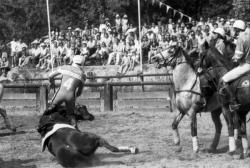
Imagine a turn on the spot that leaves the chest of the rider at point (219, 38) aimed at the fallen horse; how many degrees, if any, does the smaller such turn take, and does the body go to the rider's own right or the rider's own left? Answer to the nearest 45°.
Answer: approximately 45° to the rider's own left

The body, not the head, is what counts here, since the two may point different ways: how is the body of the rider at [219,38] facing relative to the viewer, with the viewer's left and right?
facing to the left of the viewer

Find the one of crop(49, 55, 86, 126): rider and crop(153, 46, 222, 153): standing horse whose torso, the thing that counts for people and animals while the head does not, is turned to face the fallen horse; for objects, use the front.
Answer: the standing horse

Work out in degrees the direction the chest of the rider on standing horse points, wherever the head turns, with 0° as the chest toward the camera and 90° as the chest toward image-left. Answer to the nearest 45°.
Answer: approximately 90°

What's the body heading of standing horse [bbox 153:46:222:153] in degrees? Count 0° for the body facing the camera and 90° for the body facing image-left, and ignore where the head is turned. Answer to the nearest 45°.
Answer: approximately 45°

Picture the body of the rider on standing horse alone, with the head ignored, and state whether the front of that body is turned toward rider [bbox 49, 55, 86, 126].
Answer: yes

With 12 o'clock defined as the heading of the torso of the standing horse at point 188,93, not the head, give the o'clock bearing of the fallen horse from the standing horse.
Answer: The fallen horse is roughly at 12 o'clock from the standing horse.

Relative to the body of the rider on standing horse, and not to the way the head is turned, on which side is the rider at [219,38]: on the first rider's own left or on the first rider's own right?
on the first rider's own right

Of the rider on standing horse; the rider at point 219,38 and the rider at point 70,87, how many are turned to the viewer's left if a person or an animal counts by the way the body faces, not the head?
2
